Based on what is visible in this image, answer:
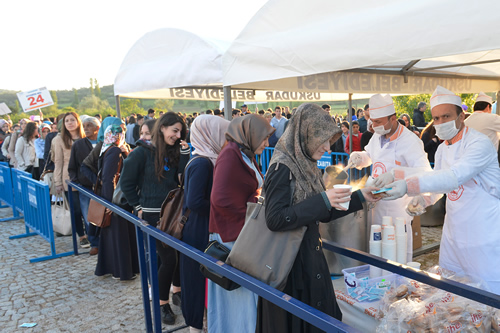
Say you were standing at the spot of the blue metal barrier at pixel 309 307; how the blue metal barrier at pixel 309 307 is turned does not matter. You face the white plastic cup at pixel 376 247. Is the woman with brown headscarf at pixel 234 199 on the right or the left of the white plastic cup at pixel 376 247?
left

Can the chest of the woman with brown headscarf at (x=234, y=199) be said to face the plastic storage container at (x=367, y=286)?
yes

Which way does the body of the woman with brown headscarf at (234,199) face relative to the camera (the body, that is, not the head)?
to the viewer's right

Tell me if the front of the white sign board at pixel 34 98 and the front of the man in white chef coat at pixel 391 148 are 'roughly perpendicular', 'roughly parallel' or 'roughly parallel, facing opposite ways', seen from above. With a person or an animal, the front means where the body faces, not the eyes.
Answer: roughly perpendicular

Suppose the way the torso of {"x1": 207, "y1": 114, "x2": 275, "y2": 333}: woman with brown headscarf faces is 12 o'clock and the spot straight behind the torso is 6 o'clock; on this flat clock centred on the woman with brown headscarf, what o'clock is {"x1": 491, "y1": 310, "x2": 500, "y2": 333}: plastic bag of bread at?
The plastic bag of bread is roughly at 1 o'clock from the woman with brown headscarf.

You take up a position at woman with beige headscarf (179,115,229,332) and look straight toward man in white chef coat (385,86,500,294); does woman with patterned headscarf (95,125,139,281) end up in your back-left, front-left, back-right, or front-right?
back-left

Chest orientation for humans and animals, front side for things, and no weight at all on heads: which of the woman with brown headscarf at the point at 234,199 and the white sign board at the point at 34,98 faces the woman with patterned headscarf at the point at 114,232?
the white sign board

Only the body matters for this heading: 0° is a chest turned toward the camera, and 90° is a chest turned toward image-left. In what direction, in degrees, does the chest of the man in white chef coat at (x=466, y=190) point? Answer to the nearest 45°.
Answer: approximately 45°

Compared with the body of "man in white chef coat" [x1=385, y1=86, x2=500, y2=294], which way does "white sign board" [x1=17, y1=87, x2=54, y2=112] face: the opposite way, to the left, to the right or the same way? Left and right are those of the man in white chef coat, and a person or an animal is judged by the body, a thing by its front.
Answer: to the left

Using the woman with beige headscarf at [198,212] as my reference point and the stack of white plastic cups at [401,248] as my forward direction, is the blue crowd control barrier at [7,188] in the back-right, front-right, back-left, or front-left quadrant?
back-left

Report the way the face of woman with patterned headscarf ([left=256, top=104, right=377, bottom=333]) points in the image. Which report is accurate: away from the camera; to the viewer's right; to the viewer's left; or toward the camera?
to the viewer's right

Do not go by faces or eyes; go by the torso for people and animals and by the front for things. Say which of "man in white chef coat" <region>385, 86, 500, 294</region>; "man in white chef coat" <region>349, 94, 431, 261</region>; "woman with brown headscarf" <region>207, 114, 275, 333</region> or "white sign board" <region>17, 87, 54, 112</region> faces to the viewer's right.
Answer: the woman with brown headscarf

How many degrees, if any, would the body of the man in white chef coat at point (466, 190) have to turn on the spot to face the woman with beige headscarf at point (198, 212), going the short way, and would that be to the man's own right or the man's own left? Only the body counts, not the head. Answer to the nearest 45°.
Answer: approximately 45° to the man's own right
